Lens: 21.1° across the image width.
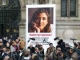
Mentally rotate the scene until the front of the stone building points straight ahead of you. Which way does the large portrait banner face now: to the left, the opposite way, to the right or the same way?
the same way

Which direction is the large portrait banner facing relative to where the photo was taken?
toward the camera

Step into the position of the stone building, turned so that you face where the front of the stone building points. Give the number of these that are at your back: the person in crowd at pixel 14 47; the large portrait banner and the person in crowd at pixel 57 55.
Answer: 0

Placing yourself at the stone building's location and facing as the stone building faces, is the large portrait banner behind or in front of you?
in front

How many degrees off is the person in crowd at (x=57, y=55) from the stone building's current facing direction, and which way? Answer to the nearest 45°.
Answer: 0° — it already faces them
